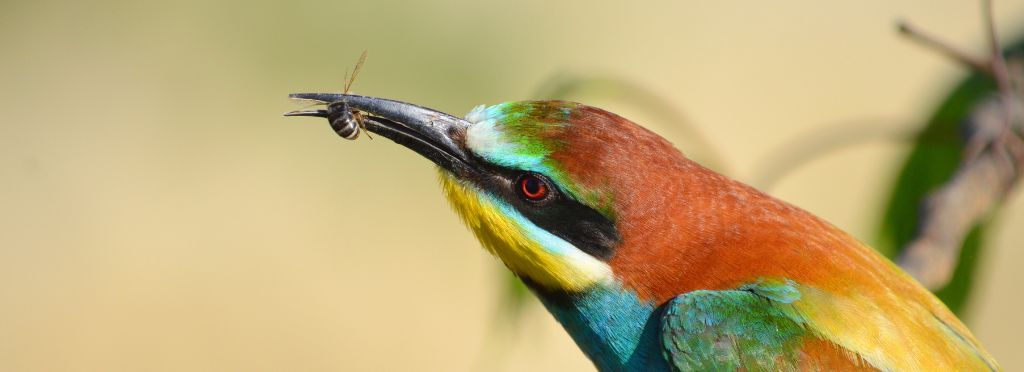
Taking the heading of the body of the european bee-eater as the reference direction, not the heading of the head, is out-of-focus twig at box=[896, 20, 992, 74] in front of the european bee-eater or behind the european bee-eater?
behind

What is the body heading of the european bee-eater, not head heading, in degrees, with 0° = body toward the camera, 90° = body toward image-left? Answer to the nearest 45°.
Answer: approximately 90°

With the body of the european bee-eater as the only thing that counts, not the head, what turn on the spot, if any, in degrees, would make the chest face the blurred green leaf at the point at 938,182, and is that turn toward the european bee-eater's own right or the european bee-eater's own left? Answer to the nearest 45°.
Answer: approximately 135° to the european bee-eater's own right
